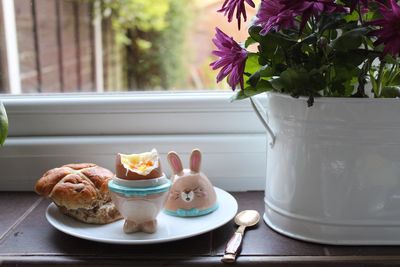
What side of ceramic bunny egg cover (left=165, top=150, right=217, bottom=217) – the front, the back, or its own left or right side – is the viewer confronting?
front
